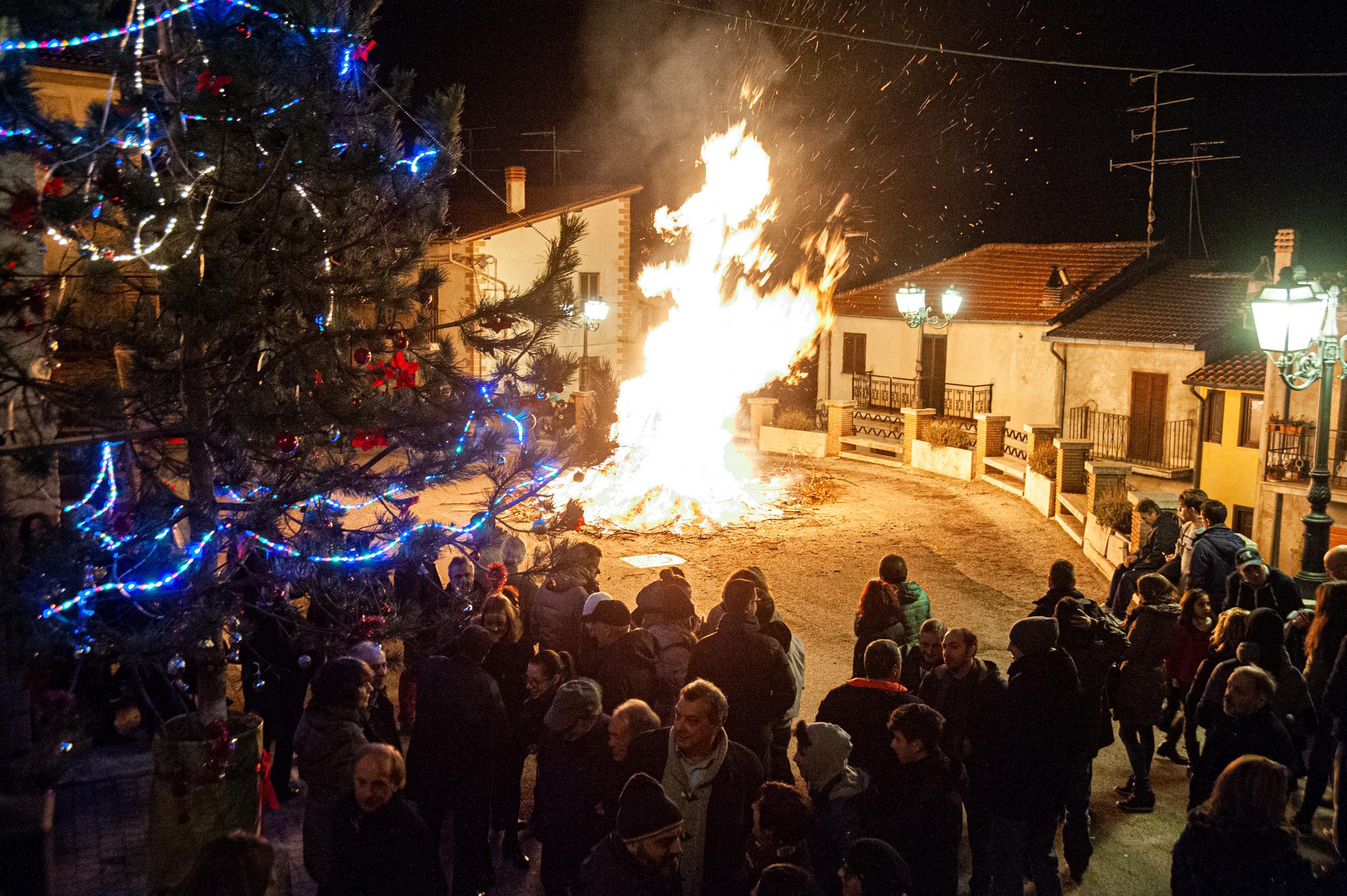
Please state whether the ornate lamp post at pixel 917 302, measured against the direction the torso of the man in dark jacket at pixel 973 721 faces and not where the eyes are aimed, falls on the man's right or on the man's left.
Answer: on the man's right

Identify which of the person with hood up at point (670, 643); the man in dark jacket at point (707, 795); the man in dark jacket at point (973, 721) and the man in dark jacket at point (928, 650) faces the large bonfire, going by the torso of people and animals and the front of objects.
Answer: the person with hood up

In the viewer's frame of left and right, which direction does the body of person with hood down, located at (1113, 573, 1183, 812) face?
facing to the left of the viewer

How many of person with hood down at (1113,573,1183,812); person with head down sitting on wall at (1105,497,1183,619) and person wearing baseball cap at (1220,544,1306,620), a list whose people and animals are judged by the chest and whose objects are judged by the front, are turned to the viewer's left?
2

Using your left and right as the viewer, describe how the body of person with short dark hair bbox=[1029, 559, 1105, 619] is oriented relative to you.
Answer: facing away from the viewer

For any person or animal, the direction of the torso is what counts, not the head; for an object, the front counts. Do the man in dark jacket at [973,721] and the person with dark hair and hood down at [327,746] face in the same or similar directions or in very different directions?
very different directions

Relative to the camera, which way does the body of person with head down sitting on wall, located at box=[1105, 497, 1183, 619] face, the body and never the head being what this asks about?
to the viewer's left

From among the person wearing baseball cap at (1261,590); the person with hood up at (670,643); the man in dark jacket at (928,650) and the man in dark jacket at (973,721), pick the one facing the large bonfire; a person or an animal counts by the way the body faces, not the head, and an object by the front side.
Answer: the person with hood up

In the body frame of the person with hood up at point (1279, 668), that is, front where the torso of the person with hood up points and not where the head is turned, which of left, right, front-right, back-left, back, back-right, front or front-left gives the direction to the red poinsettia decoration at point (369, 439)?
back-left

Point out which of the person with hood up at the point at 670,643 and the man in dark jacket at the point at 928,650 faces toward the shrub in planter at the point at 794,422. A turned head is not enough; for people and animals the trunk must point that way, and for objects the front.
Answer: the person with hood up

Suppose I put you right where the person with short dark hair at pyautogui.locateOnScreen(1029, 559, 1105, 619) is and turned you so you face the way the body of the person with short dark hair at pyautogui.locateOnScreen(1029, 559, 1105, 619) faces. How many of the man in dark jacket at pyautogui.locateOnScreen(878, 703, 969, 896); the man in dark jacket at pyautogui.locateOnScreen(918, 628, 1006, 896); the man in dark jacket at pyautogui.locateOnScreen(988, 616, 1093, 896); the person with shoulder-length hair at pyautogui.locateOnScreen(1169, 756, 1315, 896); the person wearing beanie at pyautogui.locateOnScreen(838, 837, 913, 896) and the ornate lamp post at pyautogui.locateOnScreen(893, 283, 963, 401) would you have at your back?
5

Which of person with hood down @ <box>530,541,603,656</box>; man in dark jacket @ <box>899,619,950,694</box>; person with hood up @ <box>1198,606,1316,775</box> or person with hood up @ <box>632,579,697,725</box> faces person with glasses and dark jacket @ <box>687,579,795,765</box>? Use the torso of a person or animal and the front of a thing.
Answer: the man in dark jacket

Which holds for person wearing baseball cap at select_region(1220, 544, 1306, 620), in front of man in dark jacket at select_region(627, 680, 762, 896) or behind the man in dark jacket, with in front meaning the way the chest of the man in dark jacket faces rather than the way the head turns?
behind

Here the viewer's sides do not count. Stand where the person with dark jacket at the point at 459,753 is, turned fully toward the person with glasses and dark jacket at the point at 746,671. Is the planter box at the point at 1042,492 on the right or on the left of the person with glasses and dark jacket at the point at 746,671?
left

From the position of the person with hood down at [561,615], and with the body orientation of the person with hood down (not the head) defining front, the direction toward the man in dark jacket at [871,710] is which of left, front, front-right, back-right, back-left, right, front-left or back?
right
